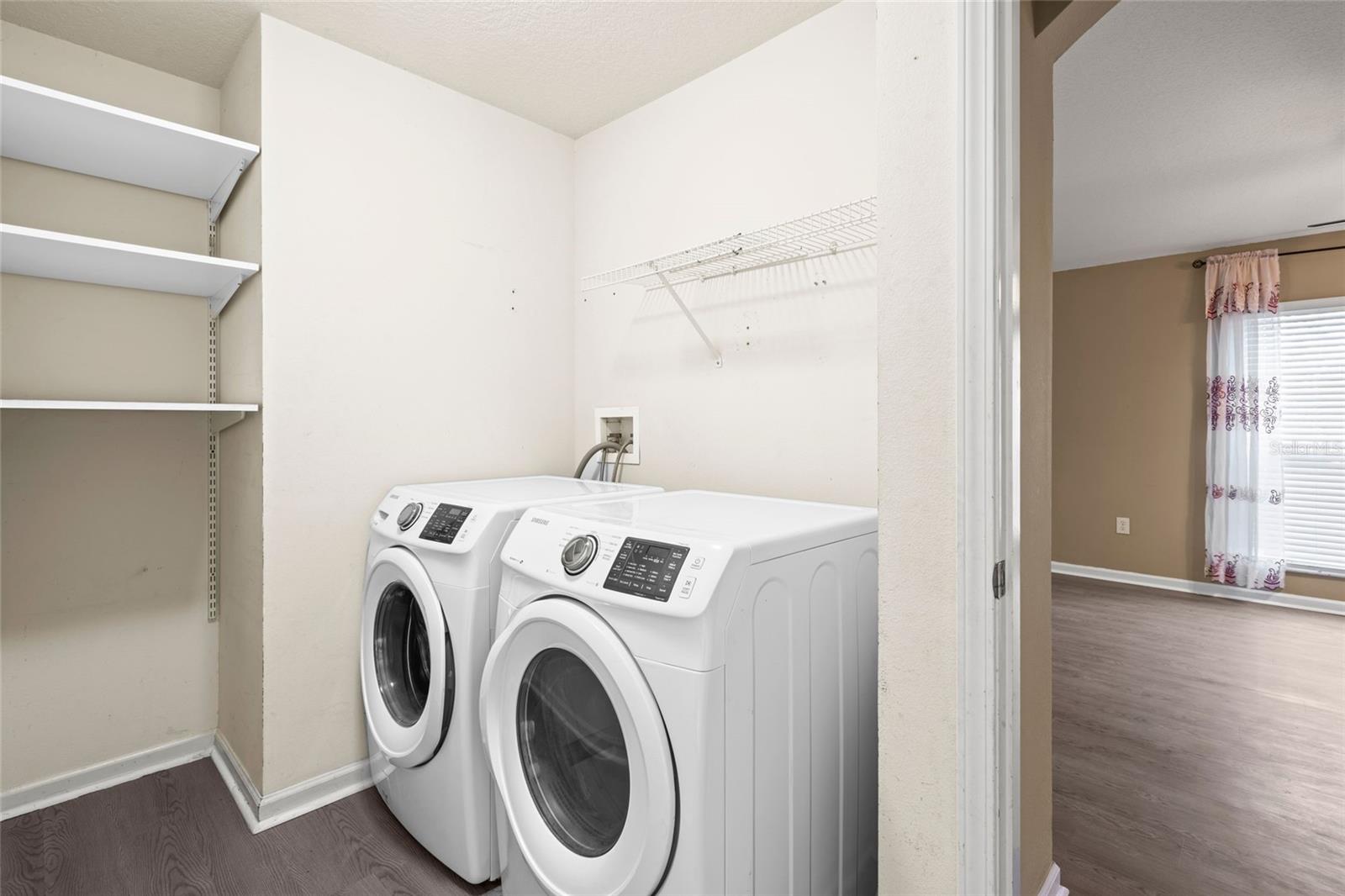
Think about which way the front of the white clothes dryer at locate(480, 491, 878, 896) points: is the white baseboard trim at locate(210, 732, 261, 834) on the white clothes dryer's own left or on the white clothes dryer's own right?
on the white clothes dryer's own right

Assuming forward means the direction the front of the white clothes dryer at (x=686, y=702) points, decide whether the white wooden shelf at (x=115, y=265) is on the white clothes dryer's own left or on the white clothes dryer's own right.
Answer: on the white clothes dryer's own right

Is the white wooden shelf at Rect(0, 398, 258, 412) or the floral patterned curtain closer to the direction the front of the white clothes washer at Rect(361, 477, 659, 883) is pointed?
the white wooden shelf

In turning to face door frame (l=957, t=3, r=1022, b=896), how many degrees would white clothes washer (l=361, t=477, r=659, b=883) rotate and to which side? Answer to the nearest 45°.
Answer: approximately 90° to its left

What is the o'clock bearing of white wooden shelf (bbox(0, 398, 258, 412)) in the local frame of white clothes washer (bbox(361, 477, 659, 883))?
The white wooden shelf is roughly at 2 o'clock from the white clothes washer.

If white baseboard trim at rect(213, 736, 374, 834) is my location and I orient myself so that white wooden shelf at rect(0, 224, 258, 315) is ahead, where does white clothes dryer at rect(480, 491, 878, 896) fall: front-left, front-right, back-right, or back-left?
back-left

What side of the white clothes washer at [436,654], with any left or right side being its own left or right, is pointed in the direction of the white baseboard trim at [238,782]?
right

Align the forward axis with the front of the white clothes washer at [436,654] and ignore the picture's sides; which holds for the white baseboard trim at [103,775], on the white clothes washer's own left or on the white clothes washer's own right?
on the white clothes washer's own right

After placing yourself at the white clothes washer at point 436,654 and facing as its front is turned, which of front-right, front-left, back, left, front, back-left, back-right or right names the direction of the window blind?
back-left

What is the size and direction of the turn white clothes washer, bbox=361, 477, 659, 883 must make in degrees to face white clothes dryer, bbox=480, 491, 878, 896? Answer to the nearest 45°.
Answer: approximately 90° to its left

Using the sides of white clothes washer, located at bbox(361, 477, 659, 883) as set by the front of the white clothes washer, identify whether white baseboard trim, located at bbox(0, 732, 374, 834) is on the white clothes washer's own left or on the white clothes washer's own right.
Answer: on the white clothes washer's own right
